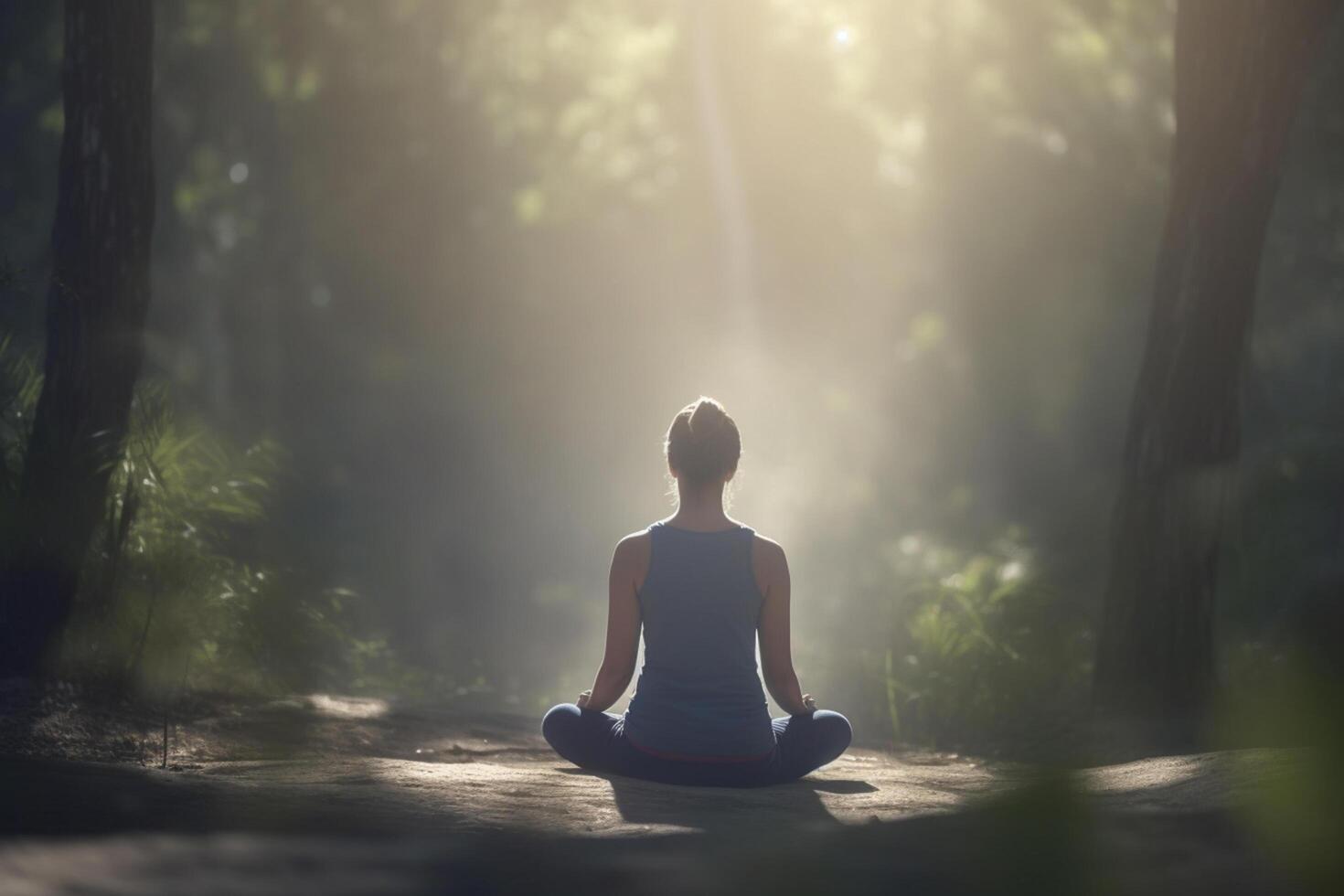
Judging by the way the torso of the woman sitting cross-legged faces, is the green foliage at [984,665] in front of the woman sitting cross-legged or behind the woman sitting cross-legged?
in front

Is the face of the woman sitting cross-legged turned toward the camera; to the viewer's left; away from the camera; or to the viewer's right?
away from the camera

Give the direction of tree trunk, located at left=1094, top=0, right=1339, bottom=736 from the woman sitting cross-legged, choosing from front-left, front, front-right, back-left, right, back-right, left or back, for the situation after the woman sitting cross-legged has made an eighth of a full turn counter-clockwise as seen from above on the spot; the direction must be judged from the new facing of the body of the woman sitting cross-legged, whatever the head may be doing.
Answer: right

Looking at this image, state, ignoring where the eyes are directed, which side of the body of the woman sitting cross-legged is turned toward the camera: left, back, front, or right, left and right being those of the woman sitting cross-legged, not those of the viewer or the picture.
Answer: back

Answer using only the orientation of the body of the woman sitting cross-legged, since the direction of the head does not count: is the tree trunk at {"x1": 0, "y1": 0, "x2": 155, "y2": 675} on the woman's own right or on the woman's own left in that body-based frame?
on the woman's own left
